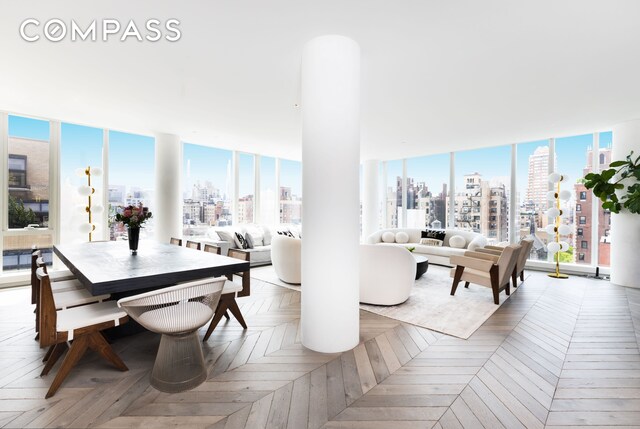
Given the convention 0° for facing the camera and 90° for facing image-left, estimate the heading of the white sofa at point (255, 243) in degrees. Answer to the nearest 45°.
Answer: approximately 0°

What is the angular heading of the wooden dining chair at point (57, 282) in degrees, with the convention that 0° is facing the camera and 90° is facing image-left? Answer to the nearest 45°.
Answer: approximately 270°

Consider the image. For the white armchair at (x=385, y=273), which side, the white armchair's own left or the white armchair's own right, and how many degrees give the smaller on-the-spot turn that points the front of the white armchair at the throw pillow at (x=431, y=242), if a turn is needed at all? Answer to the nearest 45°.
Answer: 0° — it already faces it

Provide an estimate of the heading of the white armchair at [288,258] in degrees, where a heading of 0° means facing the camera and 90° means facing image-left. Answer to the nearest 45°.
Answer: approximately 225°

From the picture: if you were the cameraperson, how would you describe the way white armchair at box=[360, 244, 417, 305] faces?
facing away from the viewer

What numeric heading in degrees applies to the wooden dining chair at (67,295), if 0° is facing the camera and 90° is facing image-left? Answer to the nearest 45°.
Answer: approximately 270°

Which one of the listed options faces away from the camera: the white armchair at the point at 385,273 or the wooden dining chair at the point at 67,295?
the white armchair

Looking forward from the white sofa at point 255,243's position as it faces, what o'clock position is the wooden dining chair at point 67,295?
The wooden dining chair is roughly at 1 o'clock from the white sofa.

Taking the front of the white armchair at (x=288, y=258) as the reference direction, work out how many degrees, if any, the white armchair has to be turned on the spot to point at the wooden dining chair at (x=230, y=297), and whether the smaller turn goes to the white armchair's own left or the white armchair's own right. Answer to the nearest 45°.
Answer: approximately 135° to the white armchair's own right
